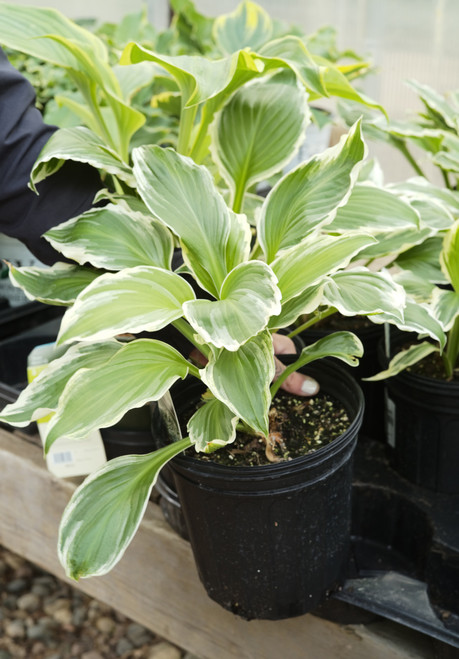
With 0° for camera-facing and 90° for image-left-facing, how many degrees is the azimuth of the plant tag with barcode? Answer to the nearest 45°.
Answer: approximately 0°
